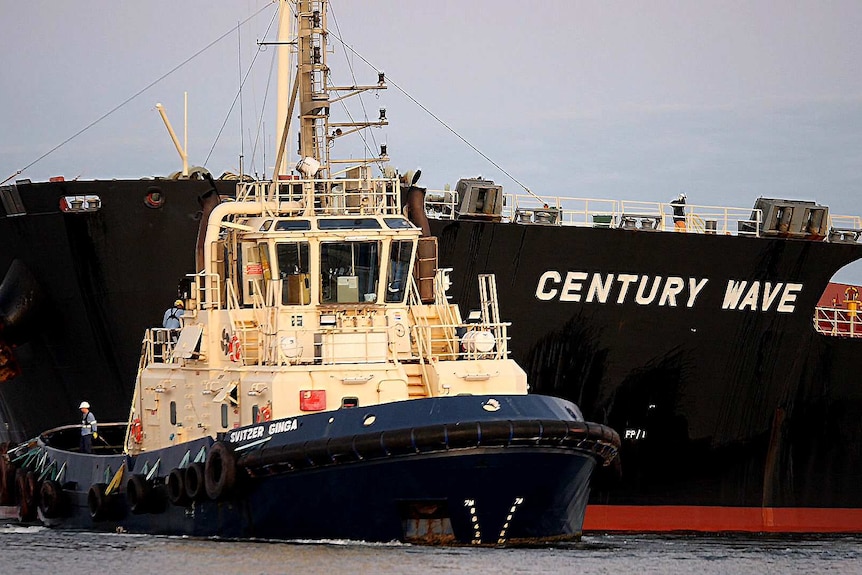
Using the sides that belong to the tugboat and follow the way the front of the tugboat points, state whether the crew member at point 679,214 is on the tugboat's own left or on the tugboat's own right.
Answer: on the tugboat's own left

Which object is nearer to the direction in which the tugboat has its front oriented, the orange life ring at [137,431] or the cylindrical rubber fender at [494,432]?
the cylindrical rubber fender

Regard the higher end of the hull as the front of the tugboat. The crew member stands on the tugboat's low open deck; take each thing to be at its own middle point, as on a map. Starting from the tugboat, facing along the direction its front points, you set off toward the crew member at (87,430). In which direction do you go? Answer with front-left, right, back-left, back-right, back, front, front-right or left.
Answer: back

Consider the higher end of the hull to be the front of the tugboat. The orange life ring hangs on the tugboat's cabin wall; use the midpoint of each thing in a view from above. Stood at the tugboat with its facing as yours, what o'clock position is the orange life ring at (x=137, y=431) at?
The orange life ring is roughly at 6 o'clock from the tugboat.

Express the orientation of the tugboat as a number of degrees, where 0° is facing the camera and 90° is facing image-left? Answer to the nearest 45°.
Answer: approximately 315°
